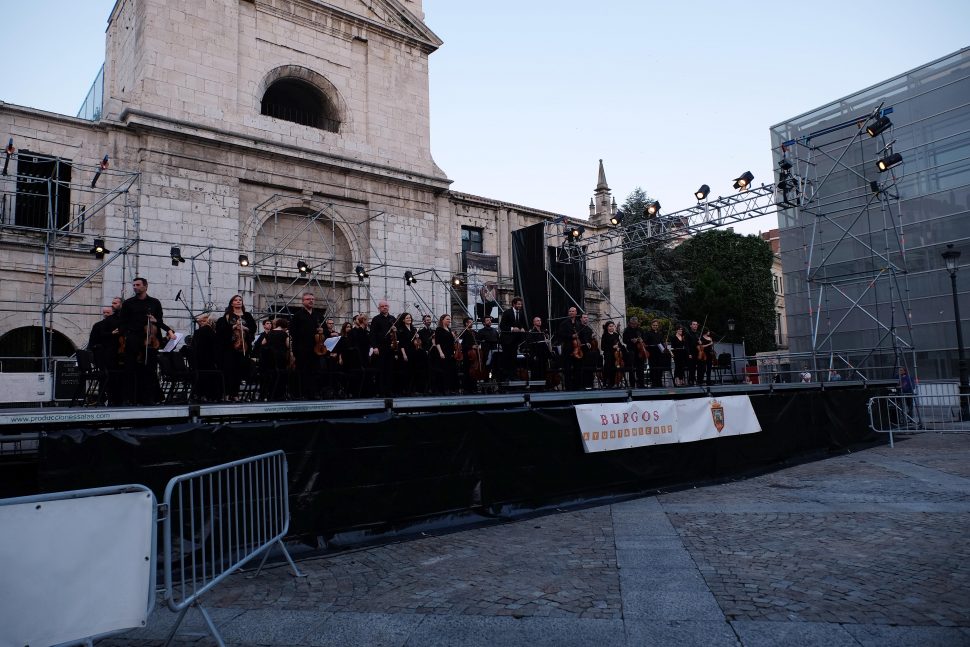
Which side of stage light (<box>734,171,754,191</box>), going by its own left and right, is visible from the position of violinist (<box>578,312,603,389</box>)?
front

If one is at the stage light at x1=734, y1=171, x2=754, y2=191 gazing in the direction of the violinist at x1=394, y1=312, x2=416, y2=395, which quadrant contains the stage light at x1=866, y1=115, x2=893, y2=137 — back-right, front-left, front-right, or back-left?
back-left

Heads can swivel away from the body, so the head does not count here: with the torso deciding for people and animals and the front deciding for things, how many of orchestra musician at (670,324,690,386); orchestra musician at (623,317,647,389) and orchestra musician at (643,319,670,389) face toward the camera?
3

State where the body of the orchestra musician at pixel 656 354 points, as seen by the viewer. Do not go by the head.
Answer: toward the camera

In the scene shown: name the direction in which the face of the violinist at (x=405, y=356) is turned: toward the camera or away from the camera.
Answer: toward the camera

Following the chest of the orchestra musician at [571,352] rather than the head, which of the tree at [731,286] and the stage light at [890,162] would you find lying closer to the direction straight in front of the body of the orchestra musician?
the stage light

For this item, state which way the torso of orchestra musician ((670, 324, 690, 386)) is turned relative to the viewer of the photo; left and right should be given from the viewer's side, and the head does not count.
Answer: facing the viewer

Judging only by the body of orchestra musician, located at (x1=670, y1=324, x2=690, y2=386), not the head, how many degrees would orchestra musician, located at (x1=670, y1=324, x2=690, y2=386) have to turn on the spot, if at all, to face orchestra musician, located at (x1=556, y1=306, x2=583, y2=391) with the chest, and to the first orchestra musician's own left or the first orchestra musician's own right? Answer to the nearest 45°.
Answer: approximately 45° to the first orchestra musician's own right

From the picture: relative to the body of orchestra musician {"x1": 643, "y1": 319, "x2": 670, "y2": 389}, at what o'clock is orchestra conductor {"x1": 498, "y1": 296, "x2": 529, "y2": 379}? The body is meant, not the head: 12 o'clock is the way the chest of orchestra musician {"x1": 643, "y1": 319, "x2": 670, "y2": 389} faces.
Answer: orchestra conductor {"x1": 498, "y1": 296, "x2": 529, "y2": 379} is roughly at 2 o'clock from orchestra musician {"x1": 643, "y1": 319, "x2": 670, "y2": 389}.

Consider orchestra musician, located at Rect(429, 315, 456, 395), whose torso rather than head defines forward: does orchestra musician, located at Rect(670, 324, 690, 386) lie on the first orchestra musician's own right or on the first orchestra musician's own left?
on the first orchestra musician's own left

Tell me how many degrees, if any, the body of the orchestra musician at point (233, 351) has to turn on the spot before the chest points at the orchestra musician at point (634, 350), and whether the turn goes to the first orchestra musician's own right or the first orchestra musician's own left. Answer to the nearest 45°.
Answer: approximately 45° to the first orchestra musician's own left

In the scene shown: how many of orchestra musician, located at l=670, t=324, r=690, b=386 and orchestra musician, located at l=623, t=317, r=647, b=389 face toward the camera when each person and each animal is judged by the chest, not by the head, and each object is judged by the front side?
2

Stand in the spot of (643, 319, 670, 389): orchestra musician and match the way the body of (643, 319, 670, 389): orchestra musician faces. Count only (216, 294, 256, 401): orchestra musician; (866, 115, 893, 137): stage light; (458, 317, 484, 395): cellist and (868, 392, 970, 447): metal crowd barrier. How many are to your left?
2
